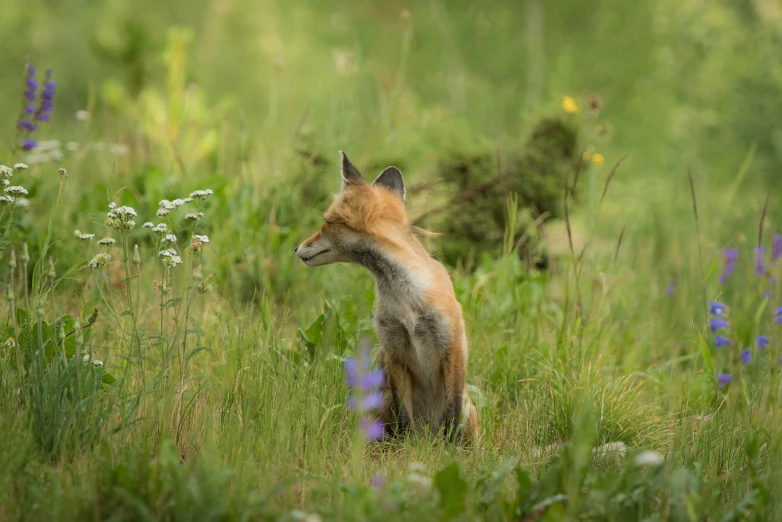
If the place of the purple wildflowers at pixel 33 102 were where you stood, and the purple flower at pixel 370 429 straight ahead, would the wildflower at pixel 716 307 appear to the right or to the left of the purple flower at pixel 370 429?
left

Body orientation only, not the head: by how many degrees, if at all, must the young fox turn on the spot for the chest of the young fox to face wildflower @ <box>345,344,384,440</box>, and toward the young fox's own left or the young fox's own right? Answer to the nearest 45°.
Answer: approximately 45° to the young fox's own left

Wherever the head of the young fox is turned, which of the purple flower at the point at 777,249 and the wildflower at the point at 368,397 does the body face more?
the wildflower

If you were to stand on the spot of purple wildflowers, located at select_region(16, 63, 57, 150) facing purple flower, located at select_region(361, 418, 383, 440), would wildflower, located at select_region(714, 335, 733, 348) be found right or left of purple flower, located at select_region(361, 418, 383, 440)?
left

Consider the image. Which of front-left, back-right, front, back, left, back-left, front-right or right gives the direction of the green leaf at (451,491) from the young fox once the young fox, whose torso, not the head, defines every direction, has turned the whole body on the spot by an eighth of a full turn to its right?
left

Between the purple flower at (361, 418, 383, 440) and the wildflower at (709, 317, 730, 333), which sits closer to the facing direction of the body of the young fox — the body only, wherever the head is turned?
the purple flower

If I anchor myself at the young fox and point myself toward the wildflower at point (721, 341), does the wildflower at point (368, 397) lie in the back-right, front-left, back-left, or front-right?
back-right

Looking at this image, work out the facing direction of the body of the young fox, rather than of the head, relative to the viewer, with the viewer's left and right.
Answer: facing the viewer and to the left of the viewer
